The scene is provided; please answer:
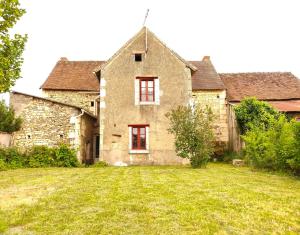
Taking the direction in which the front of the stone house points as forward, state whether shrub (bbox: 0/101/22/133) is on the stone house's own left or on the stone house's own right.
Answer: on the stone house's own right

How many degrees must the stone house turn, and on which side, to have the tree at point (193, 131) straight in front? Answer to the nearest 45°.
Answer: approximately 45° to its left

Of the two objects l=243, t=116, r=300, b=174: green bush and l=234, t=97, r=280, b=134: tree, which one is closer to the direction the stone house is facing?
the green bush

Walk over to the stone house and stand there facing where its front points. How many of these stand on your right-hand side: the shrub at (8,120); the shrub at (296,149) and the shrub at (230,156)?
1

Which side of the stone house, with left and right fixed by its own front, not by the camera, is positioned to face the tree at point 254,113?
left

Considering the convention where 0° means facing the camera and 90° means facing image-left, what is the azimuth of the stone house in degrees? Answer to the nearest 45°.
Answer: approximately 0°

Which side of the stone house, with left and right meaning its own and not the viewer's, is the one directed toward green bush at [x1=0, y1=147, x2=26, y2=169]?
right

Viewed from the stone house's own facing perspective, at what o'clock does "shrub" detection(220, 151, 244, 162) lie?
The shrub is roughly at 10 o'clock from the stone house.

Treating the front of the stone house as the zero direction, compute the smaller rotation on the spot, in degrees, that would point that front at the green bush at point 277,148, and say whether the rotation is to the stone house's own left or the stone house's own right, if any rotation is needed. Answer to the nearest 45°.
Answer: approximately 45° to the stone house's own left

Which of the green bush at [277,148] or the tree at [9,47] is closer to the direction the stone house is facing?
the tree

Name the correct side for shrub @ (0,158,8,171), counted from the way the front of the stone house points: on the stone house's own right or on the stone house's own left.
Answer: on the stone house's own right

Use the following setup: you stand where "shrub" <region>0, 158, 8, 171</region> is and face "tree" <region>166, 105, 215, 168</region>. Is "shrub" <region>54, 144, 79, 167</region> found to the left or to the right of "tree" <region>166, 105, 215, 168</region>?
left

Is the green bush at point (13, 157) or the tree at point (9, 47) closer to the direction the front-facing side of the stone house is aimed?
the tree

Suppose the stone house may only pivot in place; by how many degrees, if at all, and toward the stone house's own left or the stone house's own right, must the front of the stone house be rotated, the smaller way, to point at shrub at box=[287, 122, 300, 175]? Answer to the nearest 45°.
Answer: approximately 45° to the stone house's own left
